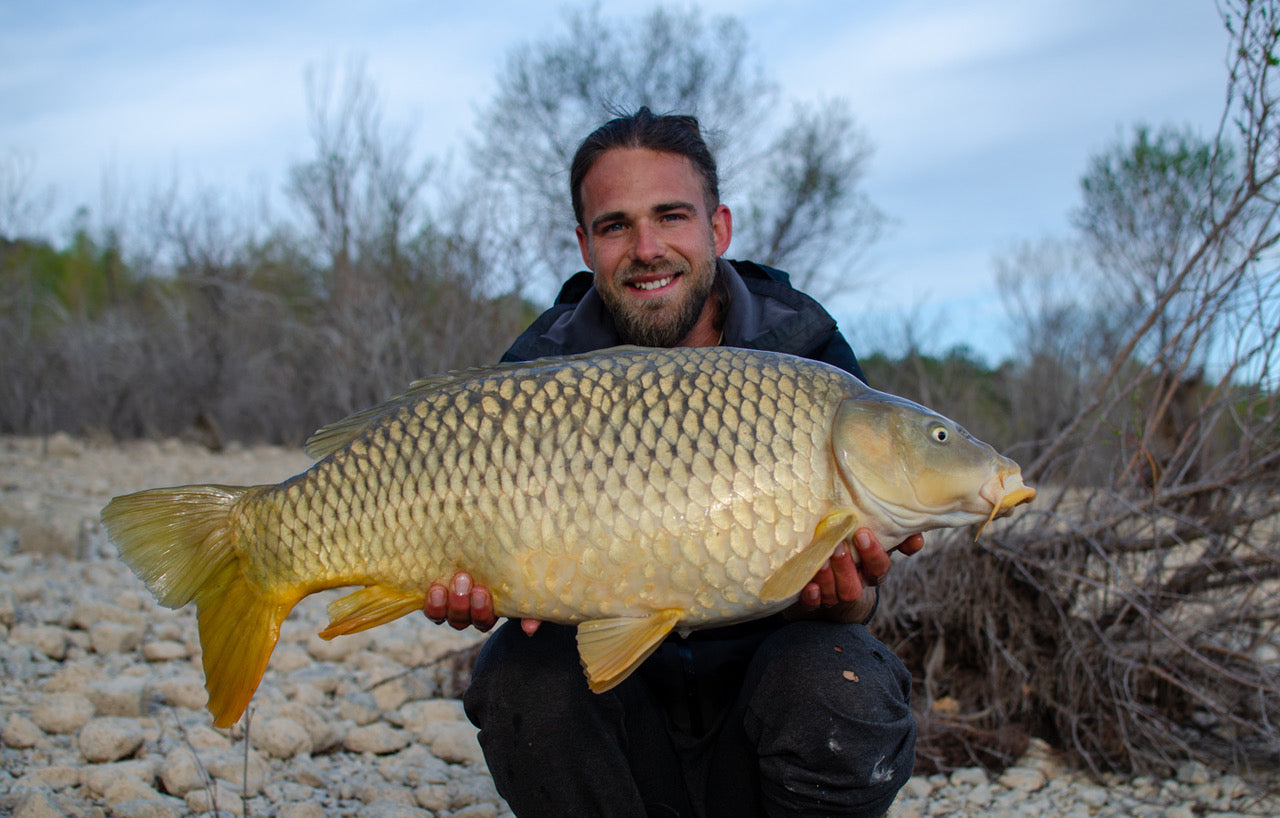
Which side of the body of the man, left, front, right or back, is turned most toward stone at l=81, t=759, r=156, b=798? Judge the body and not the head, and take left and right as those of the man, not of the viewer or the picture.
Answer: right

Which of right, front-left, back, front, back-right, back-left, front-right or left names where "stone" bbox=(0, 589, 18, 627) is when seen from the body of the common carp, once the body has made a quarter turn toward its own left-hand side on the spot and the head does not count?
front-left

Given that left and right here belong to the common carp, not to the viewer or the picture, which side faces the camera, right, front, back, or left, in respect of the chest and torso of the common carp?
right

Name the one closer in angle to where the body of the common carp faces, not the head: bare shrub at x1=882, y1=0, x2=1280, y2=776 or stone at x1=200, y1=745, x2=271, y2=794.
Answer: the bare shrub

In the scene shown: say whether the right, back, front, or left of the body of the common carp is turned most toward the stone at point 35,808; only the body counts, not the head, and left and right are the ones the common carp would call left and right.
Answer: back

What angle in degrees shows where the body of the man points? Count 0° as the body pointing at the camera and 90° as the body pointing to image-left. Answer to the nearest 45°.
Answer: approximately 0°

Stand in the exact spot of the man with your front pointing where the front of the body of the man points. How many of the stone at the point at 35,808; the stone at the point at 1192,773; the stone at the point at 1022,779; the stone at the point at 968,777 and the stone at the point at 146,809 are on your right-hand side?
2
